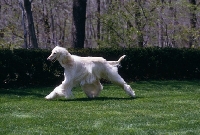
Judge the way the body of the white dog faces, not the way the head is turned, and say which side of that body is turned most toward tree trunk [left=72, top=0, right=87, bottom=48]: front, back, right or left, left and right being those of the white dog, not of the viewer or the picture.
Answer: right

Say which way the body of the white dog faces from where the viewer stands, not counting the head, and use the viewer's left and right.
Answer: facing to the left of the viewer

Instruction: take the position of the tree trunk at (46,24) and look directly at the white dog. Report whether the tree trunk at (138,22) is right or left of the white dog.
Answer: left

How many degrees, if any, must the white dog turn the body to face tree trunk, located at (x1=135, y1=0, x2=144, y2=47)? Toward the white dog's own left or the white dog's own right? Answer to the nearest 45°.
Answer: approximately 90° to the white dog's own right

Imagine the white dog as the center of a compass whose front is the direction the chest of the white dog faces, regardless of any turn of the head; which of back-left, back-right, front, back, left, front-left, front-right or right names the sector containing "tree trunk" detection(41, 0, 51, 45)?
right
